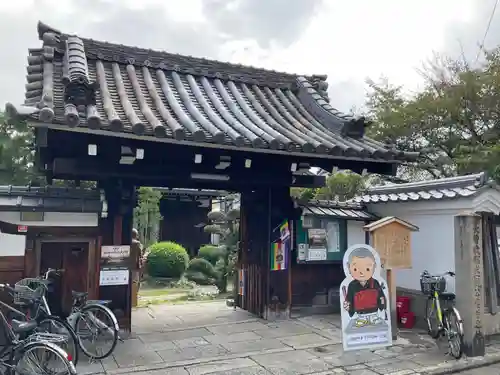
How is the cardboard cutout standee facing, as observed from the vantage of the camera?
facing the viewer

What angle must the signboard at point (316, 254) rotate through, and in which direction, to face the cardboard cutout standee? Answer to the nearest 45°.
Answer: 0° — it already faces it

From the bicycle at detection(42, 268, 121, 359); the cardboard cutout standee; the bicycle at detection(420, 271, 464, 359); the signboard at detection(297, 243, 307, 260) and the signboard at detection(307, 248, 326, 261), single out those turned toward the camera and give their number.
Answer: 3

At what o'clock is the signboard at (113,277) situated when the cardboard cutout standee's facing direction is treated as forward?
The signboard is roughly at 3 o'clock from the cardboard cutout standee.

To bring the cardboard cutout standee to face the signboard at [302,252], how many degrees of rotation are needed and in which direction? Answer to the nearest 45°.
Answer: approximately 135° to its right

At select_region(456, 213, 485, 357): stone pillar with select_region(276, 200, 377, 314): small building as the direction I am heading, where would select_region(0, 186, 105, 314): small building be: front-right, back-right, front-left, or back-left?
front-left

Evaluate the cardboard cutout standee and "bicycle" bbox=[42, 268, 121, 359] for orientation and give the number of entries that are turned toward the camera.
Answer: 1

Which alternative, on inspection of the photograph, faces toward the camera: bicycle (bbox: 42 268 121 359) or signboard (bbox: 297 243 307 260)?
the signboard

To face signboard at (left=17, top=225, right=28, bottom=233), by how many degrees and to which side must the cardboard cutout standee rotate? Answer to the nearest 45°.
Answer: approximately 90° to its right

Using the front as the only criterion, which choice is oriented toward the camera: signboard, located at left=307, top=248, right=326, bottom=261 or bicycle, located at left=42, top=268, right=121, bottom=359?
the signboard

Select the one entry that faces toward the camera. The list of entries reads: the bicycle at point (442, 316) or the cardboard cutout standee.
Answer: the cardboard cutout standee

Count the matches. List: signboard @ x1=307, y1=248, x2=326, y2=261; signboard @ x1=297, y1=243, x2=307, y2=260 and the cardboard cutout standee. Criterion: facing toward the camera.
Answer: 3

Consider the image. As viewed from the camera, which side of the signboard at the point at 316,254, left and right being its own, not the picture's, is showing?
front

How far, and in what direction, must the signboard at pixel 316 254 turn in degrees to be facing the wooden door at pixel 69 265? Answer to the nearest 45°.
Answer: approximately 45° to its right

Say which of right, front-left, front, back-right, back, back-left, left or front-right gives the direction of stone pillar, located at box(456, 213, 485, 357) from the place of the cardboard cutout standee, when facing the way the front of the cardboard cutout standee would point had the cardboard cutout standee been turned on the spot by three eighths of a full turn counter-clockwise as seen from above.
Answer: front-right
